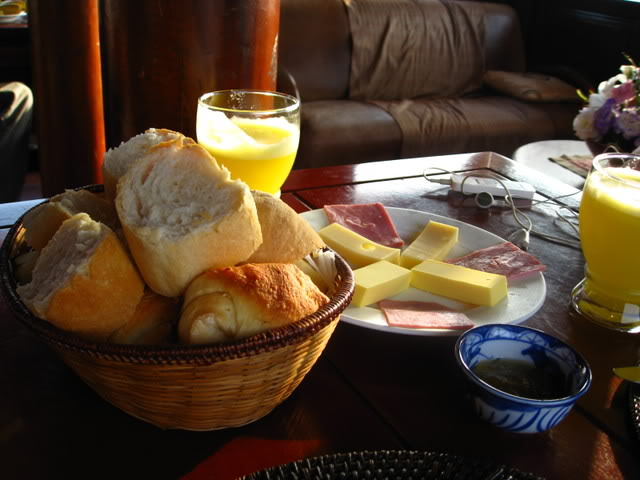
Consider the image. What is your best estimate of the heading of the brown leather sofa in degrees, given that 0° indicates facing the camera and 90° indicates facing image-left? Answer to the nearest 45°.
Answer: approximately 315°

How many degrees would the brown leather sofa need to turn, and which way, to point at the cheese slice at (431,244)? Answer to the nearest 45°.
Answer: approximately 45° to its right

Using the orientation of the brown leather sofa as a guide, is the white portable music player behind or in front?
in front

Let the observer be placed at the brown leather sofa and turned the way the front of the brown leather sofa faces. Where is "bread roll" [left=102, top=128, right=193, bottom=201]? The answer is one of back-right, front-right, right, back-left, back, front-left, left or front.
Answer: front-right

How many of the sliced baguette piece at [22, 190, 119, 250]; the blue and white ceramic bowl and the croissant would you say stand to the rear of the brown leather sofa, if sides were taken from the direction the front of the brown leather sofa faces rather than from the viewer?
0

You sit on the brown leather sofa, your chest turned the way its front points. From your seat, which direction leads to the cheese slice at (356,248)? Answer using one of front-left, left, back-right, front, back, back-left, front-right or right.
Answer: front-right

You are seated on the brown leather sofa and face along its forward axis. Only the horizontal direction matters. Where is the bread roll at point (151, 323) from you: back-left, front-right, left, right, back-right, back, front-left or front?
front-right

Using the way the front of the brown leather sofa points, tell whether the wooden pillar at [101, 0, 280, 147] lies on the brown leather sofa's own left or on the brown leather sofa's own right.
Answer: on the brown leather sofa's own right

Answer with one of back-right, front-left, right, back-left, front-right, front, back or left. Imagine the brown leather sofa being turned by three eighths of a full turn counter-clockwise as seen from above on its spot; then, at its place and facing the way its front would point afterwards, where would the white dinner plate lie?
back

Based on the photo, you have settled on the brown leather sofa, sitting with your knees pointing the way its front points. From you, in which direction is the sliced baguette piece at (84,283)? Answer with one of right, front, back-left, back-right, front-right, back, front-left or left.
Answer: front-right

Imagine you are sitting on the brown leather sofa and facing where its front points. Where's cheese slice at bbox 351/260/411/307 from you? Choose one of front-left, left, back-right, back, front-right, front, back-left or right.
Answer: front-right
